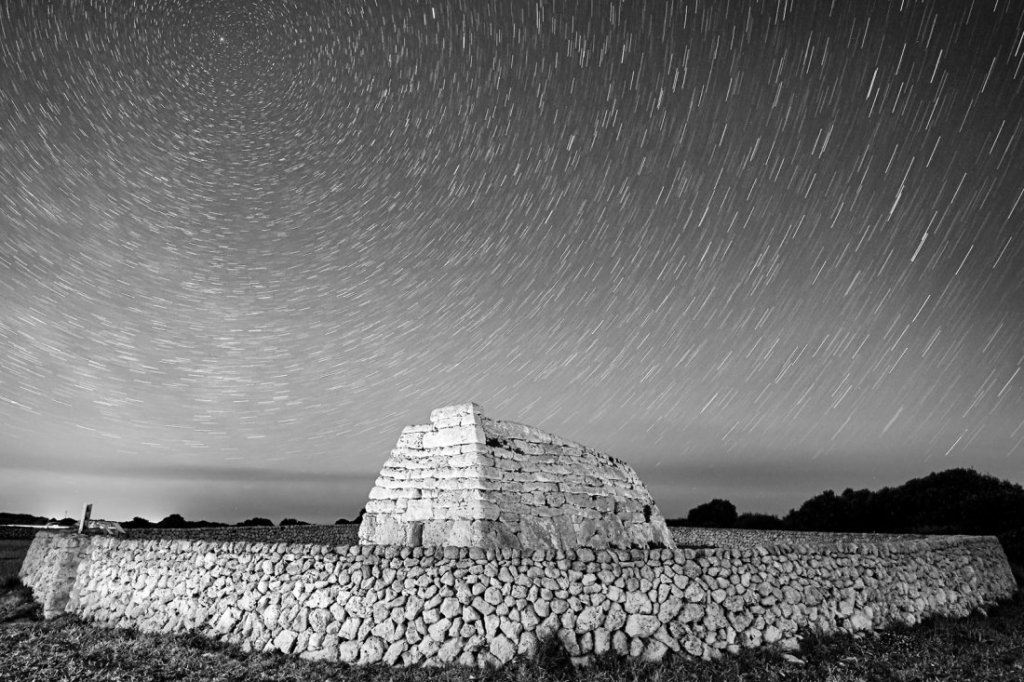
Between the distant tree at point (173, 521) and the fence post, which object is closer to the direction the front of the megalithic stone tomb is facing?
the fence post

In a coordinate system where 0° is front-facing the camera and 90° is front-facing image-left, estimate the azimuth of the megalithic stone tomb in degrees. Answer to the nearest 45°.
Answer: approximately 45°

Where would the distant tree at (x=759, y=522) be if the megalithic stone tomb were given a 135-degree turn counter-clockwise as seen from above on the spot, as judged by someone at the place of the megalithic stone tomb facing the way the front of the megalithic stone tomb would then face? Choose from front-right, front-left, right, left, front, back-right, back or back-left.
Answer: front-left

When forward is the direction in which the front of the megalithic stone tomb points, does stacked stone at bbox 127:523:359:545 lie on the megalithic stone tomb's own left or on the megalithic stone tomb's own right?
on the megalithic stone tomb's own right

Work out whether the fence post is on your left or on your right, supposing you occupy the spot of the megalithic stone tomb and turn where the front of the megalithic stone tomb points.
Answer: on your right

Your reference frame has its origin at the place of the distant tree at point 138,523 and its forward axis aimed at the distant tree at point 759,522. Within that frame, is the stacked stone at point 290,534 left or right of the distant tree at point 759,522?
right

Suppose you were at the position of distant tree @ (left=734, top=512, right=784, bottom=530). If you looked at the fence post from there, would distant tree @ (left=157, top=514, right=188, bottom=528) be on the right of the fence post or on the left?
right

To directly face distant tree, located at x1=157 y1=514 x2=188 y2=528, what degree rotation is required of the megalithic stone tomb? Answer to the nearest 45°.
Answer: approximately 90° to its right

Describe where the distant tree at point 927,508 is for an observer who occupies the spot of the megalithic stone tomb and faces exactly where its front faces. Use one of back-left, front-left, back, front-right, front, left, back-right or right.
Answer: back
